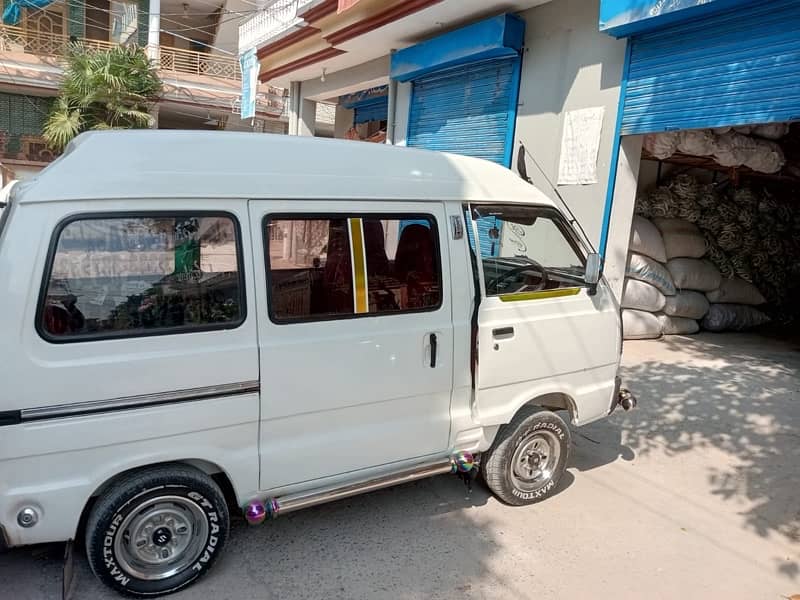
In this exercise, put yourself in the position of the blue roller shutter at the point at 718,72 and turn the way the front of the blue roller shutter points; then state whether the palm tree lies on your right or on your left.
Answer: on your right

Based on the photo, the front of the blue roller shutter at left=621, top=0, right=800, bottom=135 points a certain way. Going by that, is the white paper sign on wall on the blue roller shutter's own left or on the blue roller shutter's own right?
on the blue roller shutter's own right

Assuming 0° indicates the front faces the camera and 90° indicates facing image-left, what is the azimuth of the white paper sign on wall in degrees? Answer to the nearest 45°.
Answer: approximately 45°

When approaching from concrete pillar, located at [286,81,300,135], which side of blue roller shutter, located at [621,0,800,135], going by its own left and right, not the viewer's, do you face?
right

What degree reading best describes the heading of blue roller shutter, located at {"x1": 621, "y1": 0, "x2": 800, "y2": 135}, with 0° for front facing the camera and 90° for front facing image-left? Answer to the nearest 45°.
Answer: approximately 45°

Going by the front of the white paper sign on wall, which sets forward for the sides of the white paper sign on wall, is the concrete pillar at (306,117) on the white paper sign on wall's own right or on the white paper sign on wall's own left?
on the white paper sign on wall's own right

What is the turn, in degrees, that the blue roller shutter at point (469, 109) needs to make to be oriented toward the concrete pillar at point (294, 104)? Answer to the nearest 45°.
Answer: approximately 90° to its right

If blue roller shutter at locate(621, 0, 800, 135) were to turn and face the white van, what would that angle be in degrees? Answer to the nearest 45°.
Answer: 0° — it already faces it
